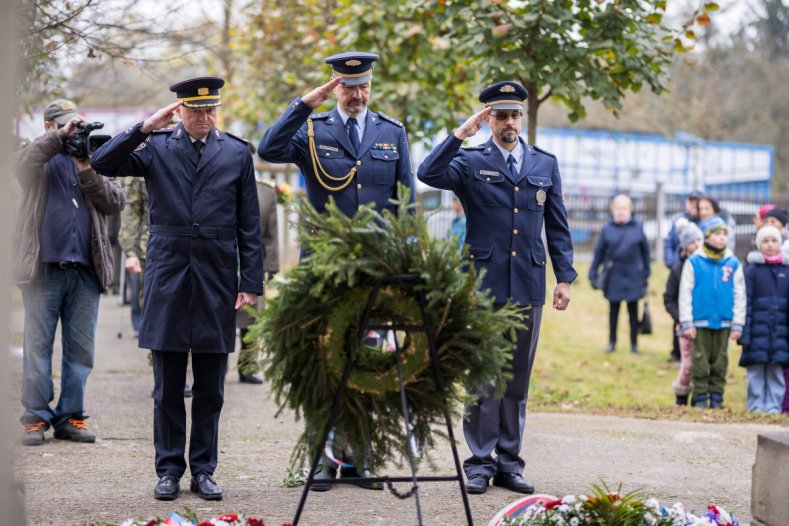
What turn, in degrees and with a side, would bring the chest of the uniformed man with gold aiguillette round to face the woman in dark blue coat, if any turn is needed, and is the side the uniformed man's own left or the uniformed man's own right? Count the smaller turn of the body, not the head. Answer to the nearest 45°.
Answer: approximately 135° to the uniformed man's own left

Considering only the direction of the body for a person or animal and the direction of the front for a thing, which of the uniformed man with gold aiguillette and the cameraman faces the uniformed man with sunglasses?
the cameraman

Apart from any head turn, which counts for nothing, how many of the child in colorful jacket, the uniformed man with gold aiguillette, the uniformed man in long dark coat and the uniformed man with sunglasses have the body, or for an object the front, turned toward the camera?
4

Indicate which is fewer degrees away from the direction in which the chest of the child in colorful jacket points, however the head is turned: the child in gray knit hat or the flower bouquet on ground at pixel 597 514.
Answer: the flower bouquet on ground

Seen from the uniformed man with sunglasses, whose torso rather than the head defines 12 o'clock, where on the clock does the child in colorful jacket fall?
The child in colorful jacket is roughly at 7 o'clock from the uniformed man with sunglasses.

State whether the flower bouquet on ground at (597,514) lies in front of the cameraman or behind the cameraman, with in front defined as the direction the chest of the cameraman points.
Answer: in front

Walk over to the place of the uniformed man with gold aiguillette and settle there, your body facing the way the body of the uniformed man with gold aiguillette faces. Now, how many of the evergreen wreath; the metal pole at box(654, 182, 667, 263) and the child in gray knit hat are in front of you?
1

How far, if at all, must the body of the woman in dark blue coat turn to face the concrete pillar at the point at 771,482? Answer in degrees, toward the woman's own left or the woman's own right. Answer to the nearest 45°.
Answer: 0° — they already face it

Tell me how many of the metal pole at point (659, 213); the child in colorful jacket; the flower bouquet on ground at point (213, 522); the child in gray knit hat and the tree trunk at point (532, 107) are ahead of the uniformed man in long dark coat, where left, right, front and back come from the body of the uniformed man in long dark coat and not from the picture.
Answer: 1

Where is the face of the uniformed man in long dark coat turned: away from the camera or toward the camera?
toward the camera

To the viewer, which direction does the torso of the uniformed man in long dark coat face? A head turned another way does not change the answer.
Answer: toward the camera

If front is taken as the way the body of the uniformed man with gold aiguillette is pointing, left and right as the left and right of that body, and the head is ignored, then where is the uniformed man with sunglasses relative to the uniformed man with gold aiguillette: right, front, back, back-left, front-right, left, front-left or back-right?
left

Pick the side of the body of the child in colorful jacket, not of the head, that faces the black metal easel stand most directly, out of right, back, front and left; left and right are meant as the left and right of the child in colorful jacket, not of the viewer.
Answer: front

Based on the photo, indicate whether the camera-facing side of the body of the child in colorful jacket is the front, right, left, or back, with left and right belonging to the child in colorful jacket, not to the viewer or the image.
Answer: front

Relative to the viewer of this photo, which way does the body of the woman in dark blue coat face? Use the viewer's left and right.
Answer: facing the viewer

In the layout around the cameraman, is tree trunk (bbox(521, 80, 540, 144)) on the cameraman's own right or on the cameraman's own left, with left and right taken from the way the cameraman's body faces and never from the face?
on the cameraman's own left

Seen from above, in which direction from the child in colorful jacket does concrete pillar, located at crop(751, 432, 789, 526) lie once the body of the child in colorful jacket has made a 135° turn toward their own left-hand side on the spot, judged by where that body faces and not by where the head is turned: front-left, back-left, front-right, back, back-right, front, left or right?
back-right

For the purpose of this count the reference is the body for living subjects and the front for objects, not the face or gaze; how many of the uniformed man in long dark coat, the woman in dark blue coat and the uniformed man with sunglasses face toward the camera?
3

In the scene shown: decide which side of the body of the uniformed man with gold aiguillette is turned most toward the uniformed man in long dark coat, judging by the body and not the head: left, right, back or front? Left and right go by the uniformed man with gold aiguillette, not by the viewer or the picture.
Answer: right

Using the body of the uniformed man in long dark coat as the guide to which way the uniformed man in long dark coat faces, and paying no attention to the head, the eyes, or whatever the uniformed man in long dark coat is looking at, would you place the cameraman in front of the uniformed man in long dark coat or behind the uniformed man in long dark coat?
behind
